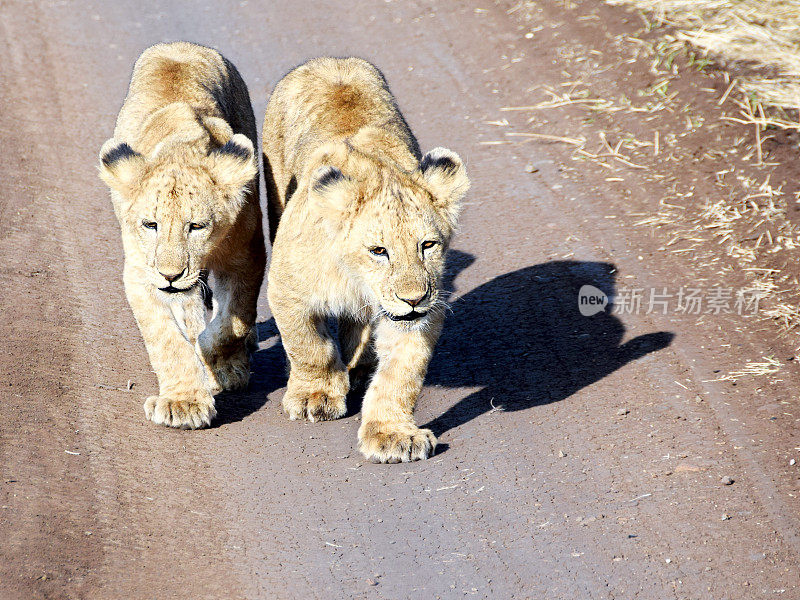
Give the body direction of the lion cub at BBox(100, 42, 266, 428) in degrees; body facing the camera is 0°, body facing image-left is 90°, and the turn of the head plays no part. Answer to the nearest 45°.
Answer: approximately 0°

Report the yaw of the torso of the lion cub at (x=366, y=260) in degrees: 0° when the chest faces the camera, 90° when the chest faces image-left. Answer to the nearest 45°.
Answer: approximately 0°

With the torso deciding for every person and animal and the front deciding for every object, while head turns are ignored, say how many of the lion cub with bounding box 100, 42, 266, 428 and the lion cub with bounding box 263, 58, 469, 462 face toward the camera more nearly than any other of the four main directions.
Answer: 2

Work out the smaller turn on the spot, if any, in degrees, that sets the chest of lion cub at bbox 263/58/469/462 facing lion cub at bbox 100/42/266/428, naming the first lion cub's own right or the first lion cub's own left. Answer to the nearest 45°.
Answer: approximately 90° to the first lion cub's own right
